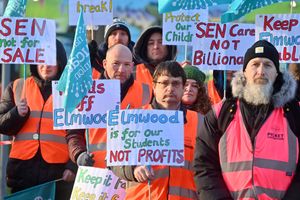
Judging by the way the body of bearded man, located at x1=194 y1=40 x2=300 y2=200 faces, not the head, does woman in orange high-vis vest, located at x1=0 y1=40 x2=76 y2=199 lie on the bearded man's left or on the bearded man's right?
on the bearded man's right

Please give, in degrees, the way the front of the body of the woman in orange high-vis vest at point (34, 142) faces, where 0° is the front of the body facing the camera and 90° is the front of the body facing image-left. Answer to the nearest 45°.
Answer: approximately 0°

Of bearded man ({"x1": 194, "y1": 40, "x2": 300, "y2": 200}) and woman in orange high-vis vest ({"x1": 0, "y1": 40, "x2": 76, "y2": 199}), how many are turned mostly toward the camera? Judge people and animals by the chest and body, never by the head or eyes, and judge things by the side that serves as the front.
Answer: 2

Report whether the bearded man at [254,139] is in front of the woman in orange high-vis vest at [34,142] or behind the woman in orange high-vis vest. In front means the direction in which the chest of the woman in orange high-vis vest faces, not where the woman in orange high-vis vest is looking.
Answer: in front
